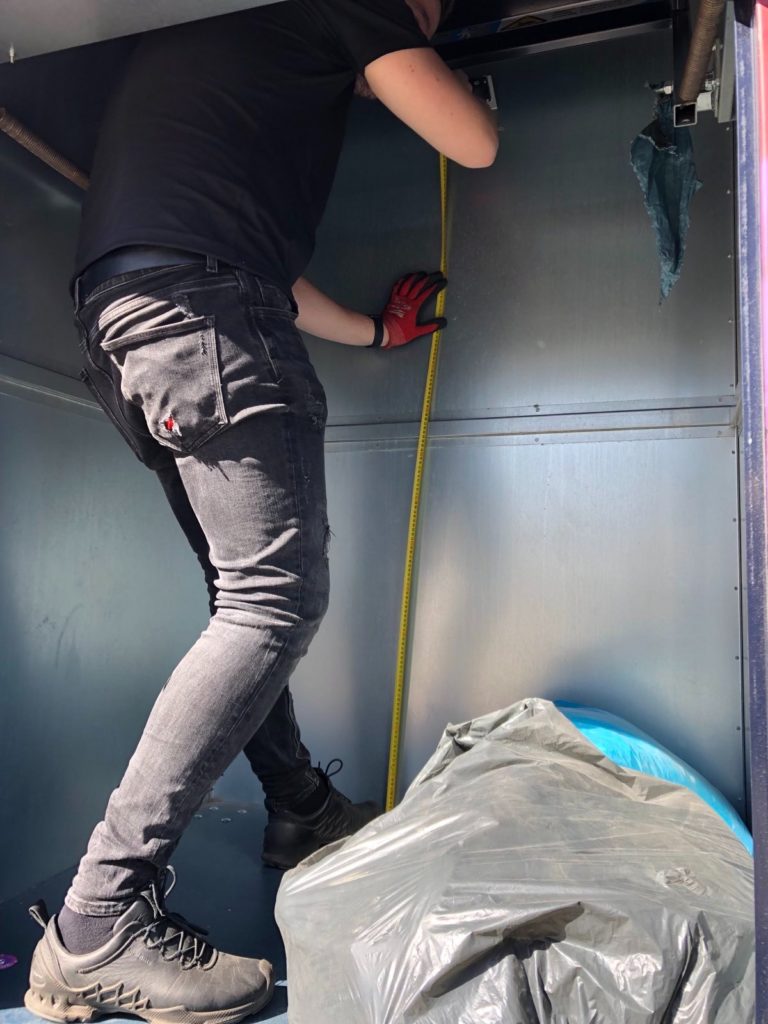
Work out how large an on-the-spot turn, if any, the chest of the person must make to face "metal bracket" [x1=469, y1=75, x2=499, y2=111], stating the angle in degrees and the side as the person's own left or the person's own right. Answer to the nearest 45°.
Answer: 0° — they already face it

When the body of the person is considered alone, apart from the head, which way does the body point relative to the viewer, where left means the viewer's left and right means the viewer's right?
facing away from the viewer and to the right of the viewer

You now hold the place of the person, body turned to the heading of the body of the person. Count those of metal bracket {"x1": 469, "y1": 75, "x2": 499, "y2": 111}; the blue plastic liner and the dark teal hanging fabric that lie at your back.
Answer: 0

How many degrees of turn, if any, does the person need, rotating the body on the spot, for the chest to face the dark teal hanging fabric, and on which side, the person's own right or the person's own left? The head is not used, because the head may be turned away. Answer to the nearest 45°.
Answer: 0° — they already face it
